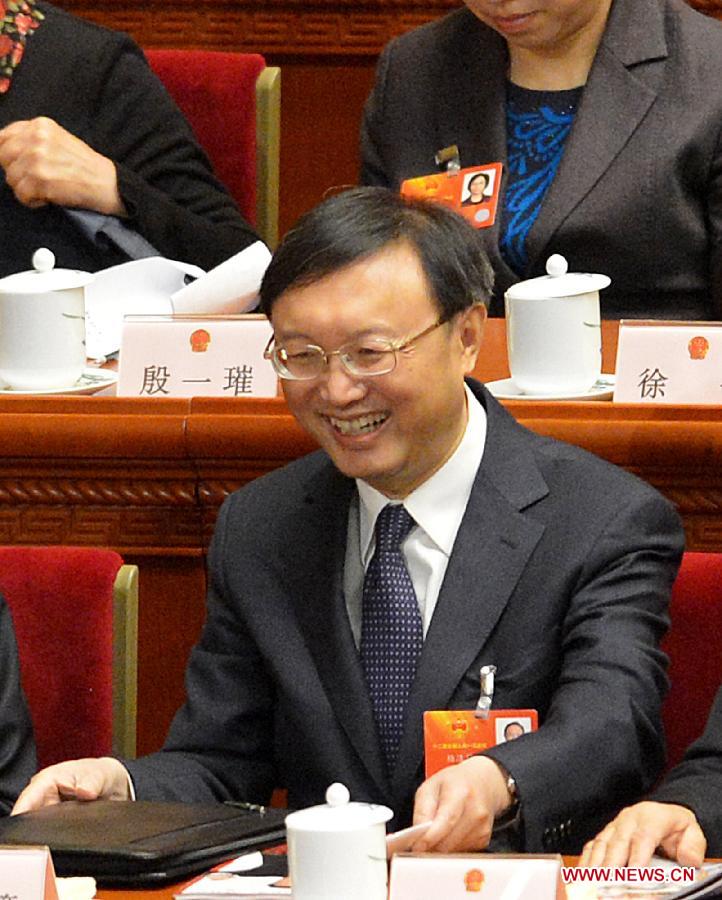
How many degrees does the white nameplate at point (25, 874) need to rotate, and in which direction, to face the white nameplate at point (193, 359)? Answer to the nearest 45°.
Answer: approximately 180°
